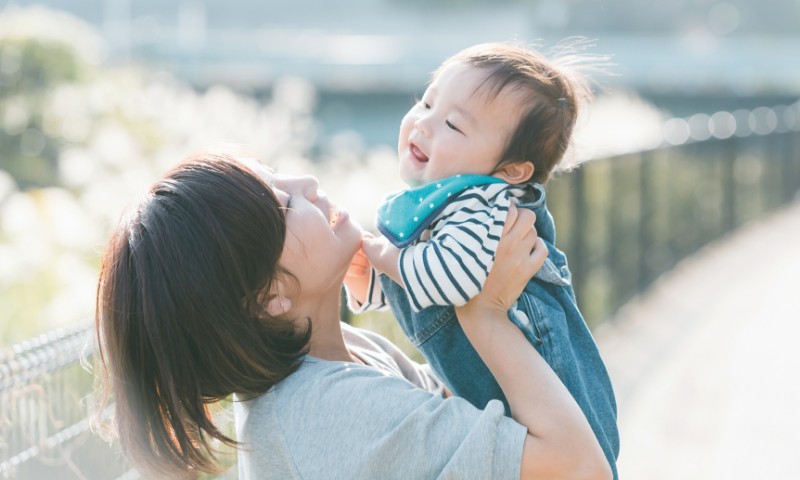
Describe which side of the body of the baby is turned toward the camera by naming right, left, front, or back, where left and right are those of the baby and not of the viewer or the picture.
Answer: left

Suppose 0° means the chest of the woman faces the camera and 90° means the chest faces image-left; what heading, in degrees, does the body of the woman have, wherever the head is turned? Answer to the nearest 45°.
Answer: approximately 270°

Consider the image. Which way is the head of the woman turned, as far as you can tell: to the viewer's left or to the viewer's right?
to the viewer's right
